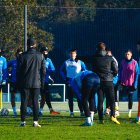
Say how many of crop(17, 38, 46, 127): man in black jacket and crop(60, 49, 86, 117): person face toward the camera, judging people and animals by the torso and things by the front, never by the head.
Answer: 1

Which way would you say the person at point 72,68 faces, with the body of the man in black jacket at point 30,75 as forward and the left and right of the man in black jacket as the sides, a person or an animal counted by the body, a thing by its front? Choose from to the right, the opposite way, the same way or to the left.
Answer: the opposite way

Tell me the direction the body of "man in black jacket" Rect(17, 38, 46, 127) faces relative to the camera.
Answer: away from the camera

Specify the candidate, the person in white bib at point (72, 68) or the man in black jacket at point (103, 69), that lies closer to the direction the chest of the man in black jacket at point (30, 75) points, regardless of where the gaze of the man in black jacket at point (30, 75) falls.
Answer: the person in white bib
